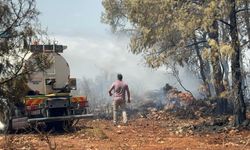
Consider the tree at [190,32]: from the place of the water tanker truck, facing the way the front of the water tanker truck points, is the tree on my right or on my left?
on my right

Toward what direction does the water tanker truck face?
away from the camera
